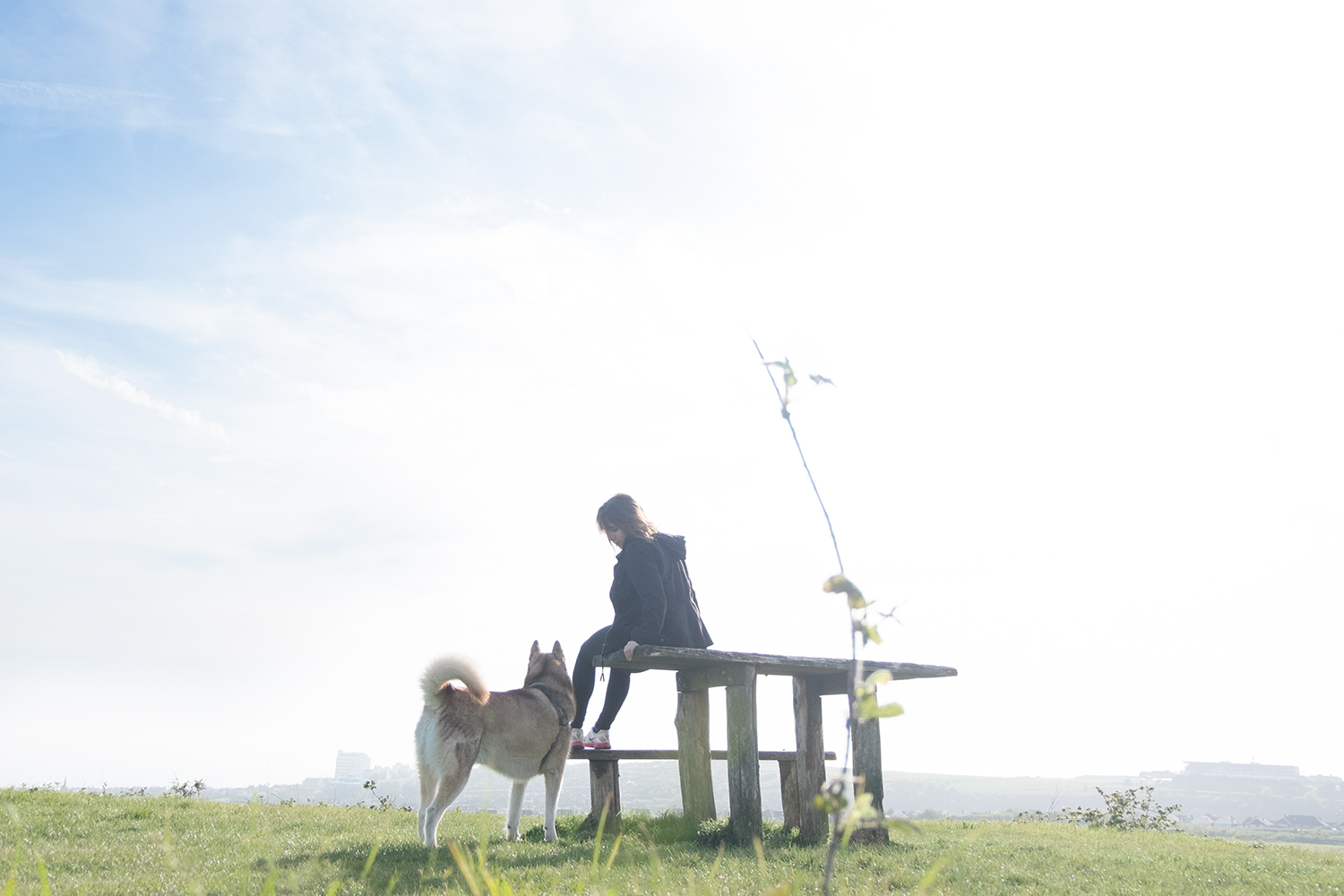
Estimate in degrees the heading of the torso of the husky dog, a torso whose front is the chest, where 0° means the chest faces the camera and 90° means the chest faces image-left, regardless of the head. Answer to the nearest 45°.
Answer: approximately 225°
